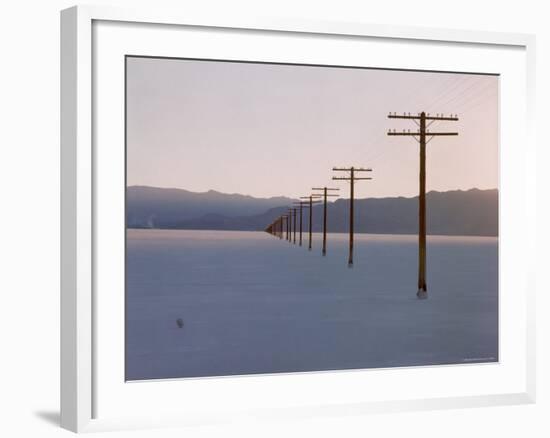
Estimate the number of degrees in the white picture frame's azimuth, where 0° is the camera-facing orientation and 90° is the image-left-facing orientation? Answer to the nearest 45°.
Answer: approximately 315°
